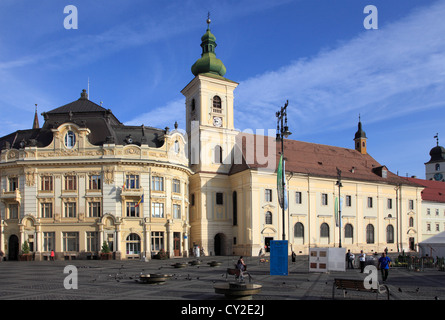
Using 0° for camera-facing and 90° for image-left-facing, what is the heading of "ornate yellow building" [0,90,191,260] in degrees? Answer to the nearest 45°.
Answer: approximately 0°
